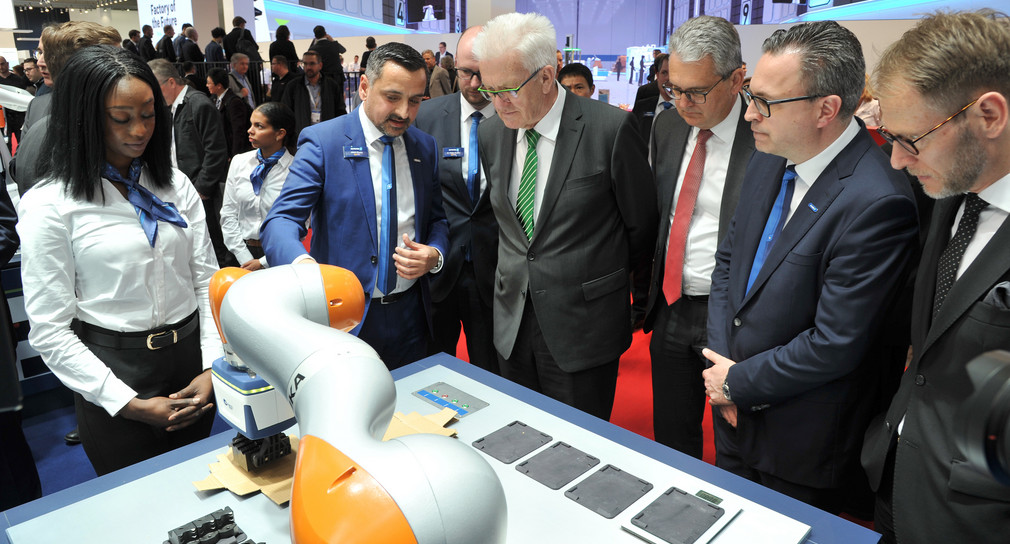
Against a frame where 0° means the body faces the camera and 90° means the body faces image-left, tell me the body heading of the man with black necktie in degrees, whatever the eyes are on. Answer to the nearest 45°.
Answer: approximately 45°

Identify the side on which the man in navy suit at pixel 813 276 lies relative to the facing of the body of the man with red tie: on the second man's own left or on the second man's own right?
on the second man's own left

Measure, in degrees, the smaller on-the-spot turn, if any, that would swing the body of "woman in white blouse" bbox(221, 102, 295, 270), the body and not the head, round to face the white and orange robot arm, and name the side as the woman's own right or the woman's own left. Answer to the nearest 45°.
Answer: approximately 45° to the woman's own left

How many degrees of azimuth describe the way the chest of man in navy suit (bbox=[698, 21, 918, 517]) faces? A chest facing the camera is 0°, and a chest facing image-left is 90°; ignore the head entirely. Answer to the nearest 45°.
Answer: approximately 45°

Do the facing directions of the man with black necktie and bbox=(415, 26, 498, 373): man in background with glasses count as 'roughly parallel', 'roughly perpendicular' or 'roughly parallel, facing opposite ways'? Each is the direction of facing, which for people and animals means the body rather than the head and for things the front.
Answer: roughly perpendicular

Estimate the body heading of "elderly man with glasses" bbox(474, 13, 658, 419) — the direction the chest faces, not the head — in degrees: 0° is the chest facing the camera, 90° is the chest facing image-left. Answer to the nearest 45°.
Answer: approximately 45°

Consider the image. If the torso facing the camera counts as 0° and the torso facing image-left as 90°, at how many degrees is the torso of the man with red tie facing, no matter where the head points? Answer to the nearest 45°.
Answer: approximately 45°
